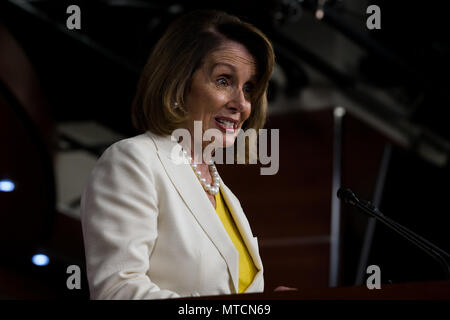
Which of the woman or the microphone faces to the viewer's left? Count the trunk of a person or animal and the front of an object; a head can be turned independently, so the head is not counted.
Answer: the microphone

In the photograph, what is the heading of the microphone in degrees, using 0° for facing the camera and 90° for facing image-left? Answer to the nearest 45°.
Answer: approximately 90°

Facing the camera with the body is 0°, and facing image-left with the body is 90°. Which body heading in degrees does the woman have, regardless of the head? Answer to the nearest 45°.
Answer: approximately 315°

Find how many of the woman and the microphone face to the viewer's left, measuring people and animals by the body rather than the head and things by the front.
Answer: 1
